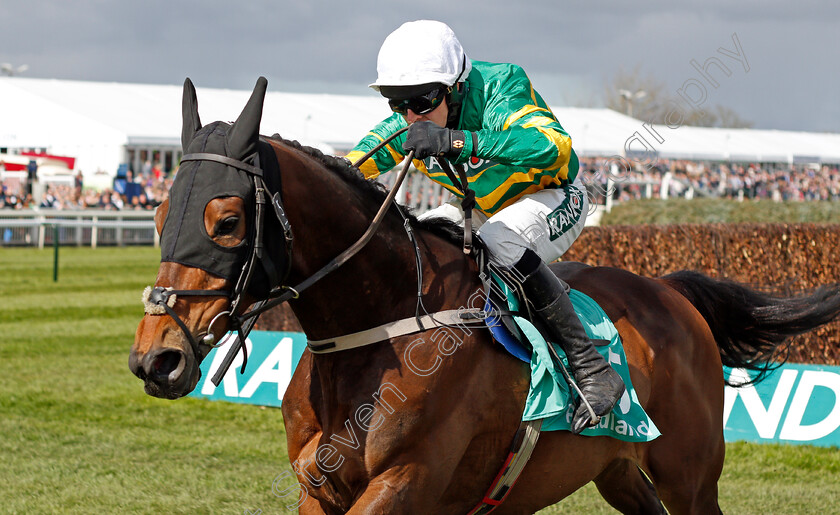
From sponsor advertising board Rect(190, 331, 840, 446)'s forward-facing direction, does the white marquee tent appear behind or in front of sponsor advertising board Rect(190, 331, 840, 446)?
behind

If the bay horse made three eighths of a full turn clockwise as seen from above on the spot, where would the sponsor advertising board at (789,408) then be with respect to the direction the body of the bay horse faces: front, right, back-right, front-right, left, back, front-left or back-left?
front-right

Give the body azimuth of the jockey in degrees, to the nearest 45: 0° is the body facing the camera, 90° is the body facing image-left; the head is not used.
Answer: approximately 45°

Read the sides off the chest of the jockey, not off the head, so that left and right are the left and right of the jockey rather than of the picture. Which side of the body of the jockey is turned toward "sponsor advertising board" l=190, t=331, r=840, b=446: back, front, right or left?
back

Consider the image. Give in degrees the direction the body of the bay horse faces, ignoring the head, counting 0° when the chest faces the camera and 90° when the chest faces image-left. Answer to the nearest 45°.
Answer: approximately 45°

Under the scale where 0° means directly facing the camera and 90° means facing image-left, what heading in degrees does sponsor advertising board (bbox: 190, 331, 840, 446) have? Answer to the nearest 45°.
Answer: approximately 0°
